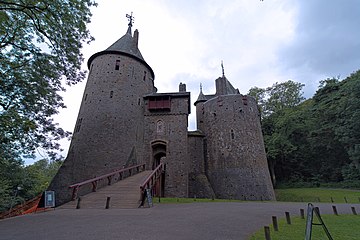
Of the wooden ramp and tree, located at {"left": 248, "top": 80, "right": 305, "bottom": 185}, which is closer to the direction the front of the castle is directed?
the wooden ramp

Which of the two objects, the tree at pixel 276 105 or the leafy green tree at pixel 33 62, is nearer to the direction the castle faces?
the leafy green tree

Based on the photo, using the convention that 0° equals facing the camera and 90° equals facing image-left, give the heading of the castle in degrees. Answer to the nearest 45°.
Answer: approximately 0°

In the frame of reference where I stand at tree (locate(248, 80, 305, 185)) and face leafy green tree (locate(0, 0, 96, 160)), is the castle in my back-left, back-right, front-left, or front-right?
front-right

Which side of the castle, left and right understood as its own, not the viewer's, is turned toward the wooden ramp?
front

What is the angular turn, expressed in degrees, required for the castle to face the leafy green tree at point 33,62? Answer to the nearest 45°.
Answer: approximately 45° to its right

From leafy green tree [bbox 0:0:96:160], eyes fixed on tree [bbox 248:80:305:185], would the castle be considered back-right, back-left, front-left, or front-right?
front-left
